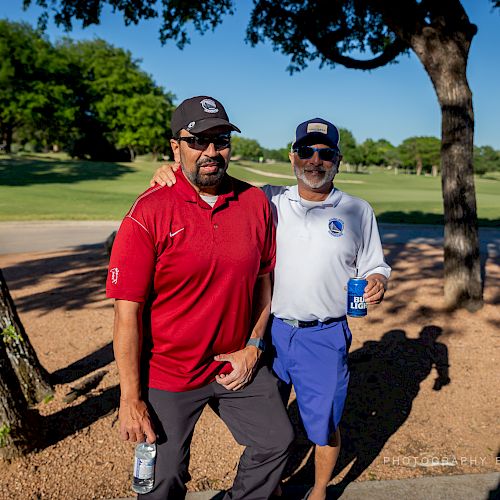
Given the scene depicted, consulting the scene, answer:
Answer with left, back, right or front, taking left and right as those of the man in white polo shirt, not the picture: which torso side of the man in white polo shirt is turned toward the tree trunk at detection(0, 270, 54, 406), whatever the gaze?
right

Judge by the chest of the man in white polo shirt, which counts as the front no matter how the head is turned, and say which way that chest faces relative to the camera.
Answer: toward the camera

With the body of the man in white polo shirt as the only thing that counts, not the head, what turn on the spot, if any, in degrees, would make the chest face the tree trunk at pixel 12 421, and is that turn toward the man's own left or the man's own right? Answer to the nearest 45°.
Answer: approximately 90° to the man's own right
